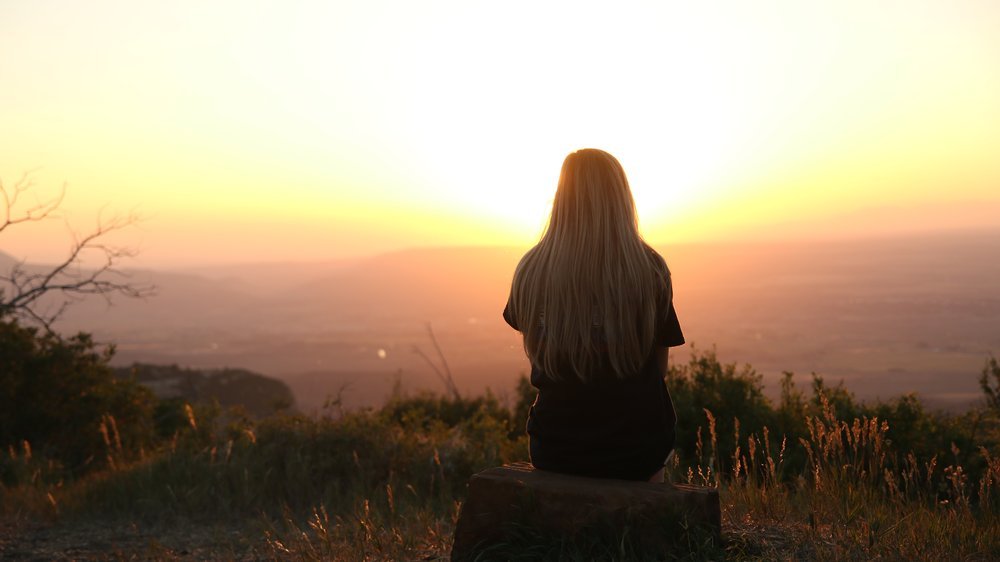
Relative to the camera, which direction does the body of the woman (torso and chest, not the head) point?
away from the camera

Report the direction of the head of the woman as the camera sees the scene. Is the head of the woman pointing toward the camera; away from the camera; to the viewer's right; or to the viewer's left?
away from the camera

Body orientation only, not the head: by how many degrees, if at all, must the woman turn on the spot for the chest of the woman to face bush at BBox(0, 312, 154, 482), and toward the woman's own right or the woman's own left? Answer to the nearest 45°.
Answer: approximately 45° to the woman's own left
